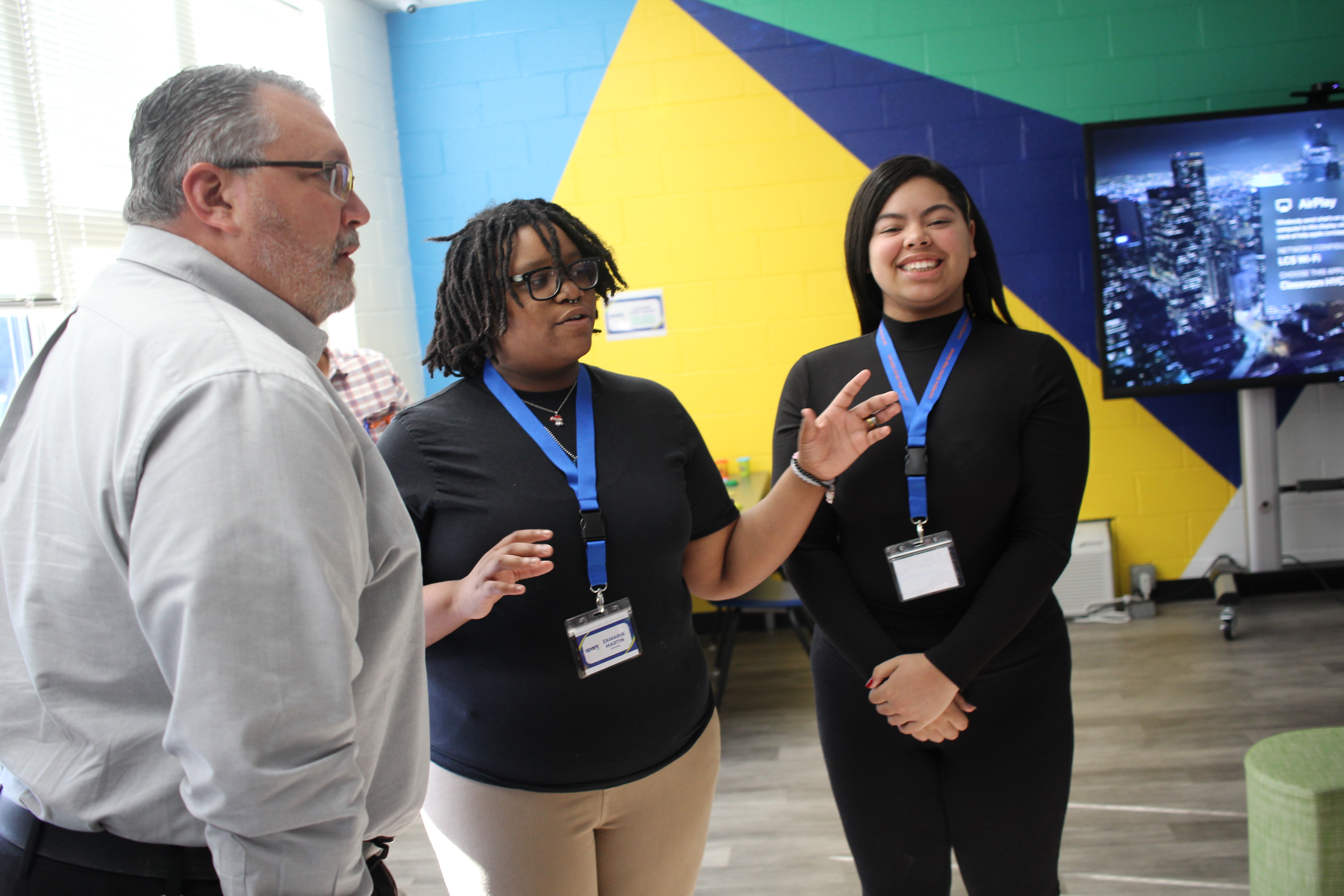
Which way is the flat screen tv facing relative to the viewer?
toward the camera

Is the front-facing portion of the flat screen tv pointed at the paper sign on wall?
no

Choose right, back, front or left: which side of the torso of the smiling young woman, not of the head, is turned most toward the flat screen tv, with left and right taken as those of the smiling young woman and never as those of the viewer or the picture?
back

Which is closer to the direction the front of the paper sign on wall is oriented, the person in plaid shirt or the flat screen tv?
the person in plaid shirt

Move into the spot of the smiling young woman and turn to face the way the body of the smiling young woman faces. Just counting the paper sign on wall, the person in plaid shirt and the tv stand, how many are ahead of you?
0

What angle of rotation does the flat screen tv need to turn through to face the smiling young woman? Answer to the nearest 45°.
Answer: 0° — it already faces them

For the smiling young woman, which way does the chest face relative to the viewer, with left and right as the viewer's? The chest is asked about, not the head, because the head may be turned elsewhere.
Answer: facing the viewer

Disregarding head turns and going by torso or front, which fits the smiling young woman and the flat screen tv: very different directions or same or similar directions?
same or similar directions

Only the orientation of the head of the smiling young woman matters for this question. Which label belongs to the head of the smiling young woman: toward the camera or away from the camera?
toward the camera

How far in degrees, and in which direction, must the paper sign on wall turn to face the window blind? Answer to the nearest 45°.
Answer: approximately 45° to its right

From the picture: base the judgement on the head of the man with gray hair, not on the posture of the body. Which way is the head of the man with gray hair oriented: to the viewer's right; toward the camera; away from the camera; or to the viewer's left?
to the viewer's right

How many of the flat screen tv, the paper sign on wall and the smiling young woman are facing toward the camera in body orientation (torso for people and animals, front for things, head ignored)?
3
